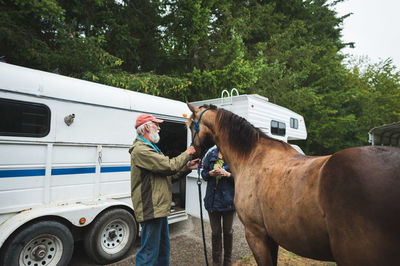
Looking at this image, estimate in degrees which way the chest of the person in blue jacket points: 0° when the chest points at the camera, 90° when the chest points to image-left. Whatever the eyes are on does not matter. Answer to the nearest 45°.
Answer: approximately 0°

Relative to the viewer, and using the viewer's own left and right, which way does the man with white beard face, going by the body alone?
facing to the right of the viewer

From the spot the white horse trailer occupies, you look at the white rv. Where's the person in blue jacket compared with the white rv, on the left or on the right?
right

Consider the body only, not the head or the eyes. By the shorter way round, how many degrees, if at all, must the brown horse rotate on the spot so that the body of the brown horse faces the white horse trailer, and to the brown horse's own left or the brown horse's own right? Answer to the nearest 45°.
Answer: approximately 45° to the brown horse's own left

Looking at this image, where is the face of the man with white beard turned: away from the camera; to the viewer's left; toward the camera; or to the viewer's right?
to the viewer's right

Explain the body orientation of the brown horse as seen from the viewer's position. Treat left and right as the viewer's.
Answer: facing away from the viewer and to the left of the viewer

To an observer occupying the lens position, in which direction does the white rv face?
facing away from the viewer and to the right of the viewer

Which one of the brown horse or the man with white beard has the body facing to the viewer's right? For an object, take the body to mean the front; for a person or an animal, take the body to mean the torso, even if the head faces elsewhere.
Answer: the man with white beard
